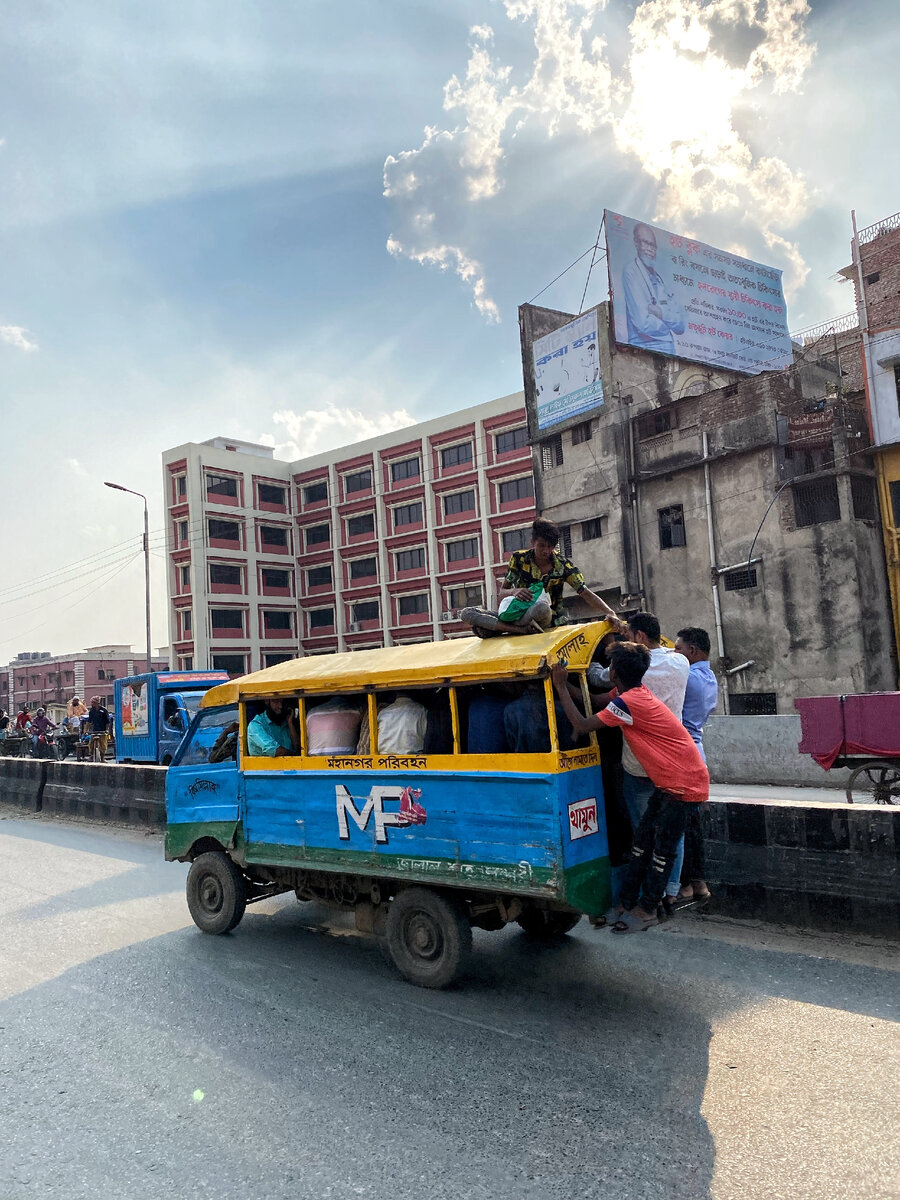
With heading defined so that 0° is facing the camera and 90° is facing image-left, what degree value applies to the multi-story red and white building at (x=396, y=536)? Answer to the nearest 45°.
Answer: approximately 45°

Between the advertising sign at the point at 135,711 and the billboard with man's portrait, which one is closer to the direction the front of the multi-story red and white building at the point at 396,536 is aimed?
the advertising sign

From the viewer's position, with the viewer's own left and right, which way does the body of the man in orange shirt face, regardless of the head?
facing away from the viewer and to the left of the viewer

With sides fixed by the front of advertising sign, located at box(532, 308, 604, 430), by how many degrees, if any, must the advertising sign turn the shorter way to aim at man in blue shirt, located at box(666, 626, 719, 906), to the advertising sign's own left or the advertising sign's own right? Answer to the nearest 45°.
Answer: approximately 45° to the advertising sign's own left

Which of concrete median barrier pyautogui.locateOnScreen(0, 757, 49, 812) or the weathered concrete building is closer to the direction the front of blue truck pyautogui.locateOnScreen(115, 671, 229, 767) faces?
the weathered concrete building

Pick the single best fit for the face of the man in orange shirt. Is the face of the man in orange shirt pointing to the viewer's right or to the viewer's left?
to the viewer's left

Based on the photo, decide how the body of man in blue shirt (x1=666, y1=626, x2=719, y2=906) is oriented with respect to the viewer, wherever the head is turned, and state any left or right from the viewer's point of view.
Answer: facing to the left of the viewer
